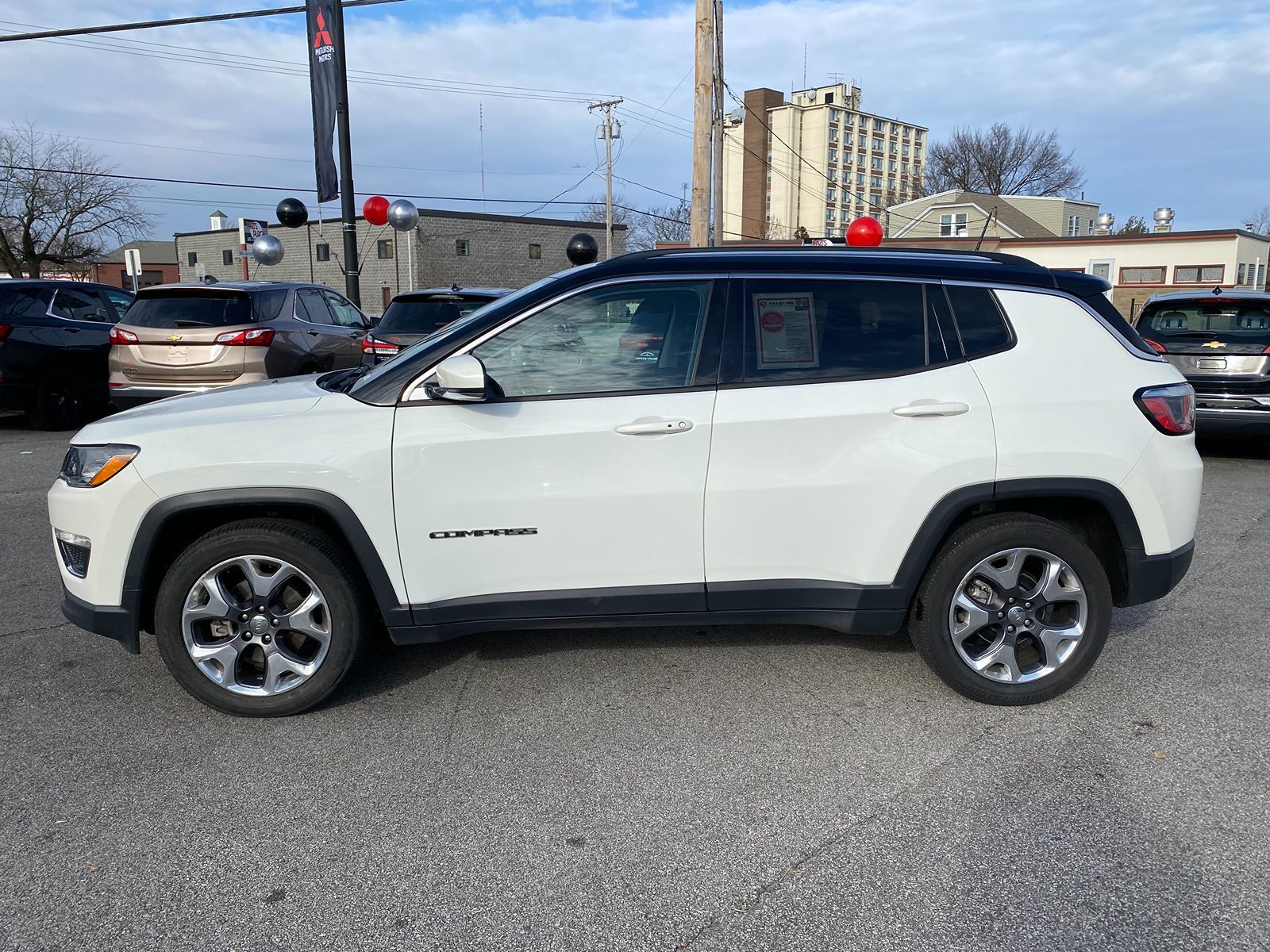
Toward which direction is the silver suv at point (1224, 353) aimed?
away from the camera

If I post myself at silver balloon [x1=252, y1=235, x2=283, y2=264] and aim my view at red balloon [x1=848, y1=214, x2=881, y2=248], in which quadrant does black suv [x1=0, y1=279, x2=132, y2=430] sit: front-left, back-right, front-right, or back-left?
back-right

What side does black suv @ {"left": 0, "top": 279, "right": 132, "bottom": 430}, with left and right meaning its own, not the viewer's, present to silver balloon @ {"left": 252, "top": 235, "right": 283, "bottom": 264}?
front

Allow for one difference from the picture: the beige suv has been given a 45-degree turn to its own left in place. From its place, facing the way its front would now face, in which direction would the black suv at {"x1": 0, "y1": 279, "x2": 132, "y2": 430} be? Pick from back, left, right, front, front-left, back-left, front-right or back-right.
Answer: front-left

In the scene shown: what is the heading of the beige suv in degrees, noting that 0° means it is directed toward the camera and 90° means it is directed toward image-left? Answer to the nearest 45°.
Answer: approximately 225°

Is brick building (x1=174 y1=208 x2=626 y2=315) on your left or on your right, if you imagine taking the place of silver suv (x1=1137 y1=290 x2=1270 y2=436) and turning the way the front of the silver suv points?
on your left

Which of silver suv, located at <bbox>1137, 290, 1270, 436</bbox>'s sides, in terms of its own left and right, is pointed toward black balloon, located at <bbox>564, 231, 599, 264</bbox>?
left

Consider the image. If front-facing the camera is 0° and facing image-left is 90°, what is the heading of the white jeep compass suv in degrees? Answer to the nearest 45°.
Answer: approximately 90°

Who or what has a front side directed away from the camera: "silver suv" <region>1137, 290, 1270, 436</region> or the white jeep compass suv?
the silver suv

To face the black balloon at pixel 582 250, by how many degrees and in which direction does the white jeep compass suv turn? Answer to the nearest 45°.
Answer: approximately 90° to its right

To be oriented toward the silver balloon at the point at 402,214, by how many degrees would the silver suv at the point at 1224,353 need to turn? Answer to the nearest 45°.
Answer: approximately 90° to its left

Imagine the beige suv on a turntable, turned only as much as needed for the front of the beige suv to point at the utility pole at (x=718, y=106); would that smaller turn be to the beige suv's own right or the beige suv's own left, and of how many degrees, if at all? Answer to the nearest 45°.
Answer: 0° — it already faces it

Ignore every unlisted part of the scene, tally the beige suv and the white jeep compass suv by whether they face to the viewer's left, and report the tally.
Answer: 1

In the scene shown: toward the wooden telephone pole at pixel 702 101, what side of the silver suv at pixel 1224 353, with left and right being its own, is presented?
left

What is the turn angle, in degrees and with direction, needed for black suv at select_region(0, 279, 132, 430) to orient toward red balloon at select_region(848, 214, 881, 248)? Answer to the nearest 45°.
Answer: approximately 90° to its right
